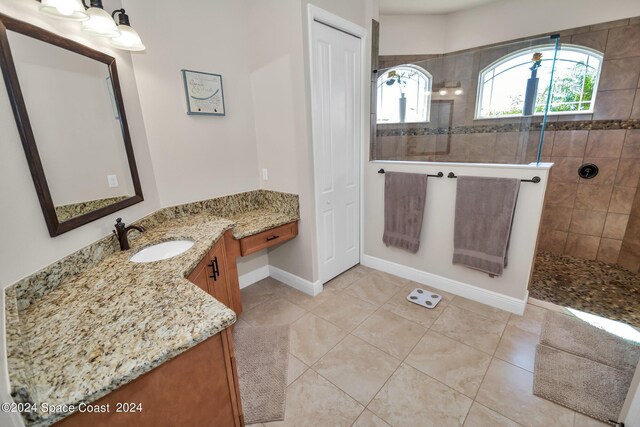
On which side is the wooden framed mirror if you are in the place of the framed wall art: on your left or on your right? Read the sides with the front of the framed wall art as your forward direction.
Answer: on your right

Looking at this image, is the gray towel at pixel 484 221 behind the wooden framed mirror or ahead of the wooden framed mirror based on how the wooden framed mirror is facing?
ahead

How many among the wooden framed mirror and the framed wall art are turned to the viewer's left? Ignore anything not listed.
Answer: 0

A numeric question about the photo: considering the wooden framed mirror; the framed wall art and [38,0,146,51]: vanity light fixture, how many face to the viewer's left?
0

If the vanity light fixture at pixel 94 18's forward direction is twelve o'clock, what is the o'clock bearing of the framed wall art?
The framed wall art is roughly at 9 o'clock from the vanity light fixture.

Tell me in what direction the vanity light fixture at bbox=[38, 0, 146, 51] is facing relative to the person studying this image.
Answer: facing the viewer and to the right of the viewer

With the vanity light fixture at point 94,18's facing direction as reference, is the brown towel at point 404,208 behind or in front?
in front

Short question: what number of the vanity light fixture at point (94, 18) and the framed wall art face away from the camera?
0

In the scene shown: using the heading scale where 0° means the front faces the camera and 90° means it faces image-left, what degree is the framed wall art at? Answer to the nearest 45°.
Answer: approximately 315°

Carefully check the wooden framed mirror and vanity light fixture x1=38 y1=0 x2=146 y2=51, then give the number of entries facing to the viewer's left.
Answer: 0

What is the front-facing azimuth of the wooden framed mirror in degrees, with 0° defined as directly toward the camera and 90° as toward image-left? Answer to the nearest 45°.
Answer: approximately 315°

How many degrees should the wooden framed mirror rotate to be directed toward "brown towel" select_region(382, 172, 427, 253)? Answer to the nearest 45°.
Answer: approximately 45° to its left
